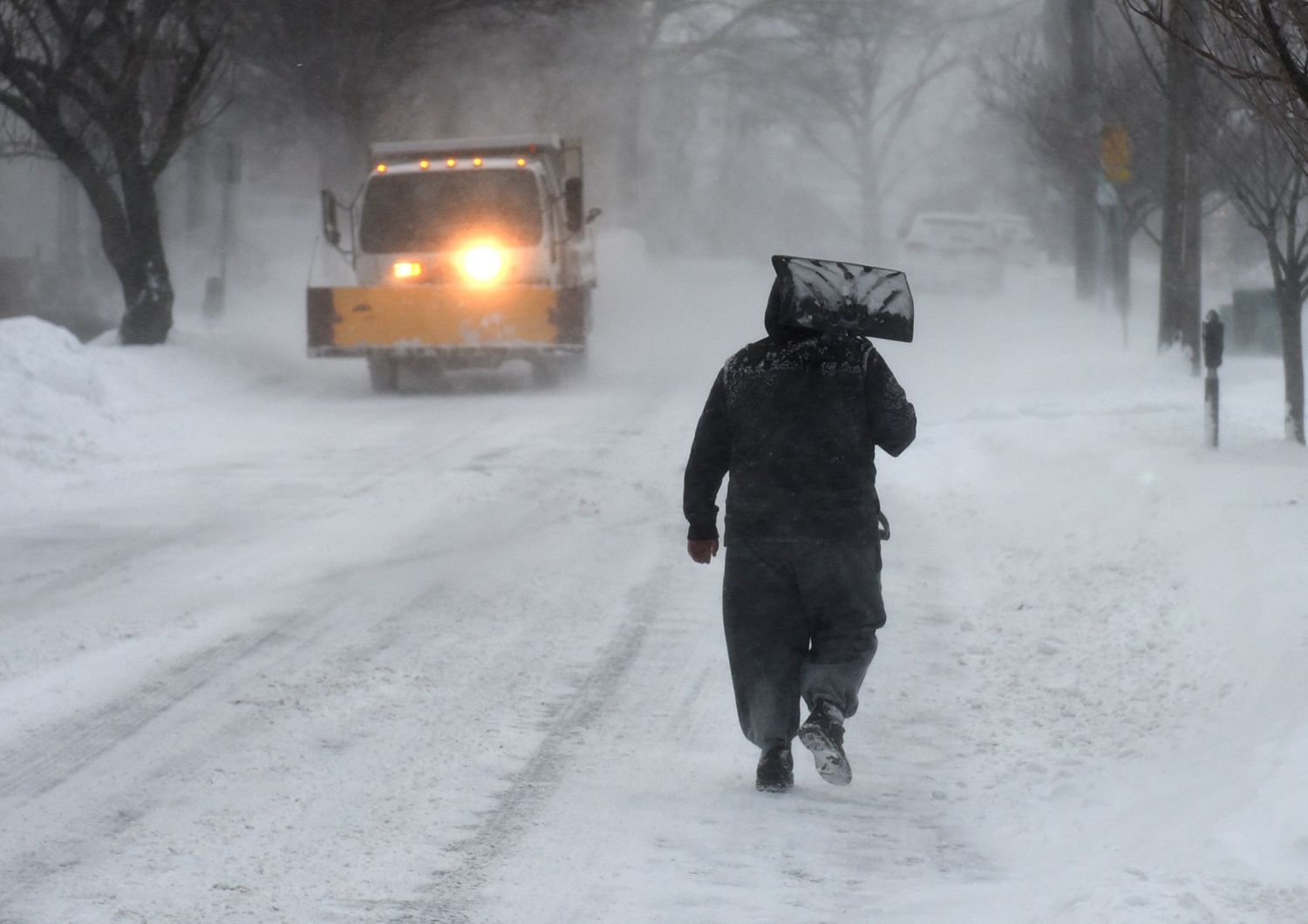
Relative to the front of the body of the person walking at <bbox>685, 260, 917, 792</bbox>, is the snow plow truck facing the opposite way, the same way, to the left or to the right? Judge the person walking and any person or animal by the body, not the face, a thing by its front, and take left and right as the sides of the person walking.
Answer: the opposite way

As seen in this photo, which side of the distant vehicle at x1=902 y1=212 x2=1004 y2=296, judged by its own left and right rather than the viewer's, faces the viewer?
back

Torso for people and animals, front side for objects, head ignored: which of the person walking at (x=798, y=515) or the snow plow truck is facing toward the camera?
the snow plow truck

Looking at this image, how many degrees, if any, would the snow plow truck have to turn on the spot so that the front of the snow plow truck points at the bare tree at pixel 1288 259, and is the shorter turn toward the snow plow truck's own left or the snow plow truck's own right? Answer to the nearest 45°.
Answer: approximately 45° to the snow plow truck's own left

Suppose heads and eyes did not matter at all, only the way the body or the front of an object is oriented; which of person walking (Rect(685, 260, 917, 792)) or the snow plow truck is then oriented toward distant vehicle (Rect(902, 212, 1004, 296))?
the person walking

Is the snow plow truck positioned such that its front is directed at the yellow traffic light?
no

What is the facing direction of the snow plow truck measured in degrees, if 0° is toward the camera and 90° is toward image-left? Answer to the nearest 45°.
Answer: approximately 0°

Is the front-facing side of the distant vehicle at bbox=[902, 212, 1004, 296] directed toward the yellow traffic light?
no

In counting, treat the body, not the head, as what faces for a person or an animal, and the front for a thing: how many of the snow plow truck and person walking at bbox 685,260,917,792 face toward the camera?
1

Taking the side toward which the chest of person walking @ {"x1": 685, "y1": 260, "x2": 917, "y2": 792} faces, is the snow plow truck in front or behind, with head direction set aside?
in front

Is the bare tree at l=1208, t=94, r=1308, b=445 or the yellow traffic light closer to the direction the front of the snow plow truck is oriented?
the bare tree

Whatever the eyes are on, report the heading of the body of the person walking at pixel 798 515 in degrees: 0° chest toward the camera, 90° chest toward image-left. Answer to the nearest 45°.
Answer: approximately 180°

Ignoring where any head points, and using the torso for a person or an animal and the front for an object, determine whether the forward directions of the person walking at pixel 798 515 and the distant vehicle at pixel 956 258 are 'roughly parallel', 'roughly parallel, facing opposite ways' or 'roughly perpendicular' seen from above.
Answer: roughly parallel

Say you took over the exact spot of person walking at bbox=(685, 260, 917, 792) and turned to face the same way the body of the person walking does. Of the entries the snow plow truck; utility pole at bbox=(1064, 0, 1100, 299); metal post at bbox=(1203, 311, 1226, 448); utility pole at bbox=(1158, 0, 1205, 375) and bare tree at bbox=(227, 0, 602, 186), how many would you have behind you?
0

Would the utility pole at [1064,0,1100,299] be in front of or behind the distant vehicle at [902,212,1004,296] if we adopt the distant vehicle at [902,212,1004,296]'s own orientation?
behind

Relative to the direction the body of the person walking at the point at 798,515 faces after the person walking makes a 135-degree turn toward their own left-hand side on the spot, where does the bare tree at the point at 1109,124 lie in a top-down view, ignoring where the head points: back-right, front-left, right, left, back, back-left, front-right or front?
back-right
